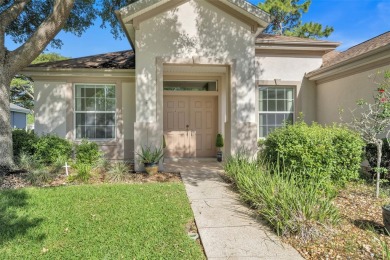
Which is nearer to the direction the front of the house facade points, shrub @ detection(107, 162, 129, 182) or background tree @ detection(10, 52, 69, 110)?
the shrub

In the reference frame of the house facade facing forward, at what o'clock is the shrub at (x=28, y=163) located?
The shrub is roughly at 2 o'clock from the house facade.

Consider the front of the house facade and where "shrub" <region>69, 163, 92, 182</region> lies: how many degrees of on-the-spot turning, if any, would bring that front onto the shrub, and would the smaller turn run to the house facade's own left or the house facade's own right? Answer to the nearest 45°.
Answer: approximately 45° to the house facade's own right

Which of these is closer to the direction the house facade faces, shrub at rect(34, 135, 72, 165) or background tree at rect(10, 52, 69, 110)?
the shrub

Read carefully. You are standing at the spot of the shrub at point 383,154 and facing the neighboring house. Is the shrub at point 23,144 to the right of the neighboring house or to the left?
left

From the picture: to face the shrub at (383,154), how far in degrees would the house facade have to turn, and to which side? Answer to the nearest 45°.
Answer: approximately 45° to its left

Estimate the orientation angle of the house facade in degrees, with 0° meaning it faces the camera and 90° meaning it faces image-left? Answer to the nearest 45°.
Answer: approximately 0°

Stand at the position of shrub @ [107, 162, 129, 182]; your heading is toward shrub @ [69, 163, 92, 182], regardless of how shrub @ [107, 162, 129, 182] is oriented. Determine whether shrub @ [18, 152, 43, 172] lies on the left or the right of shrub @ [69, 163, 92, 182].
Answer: right
